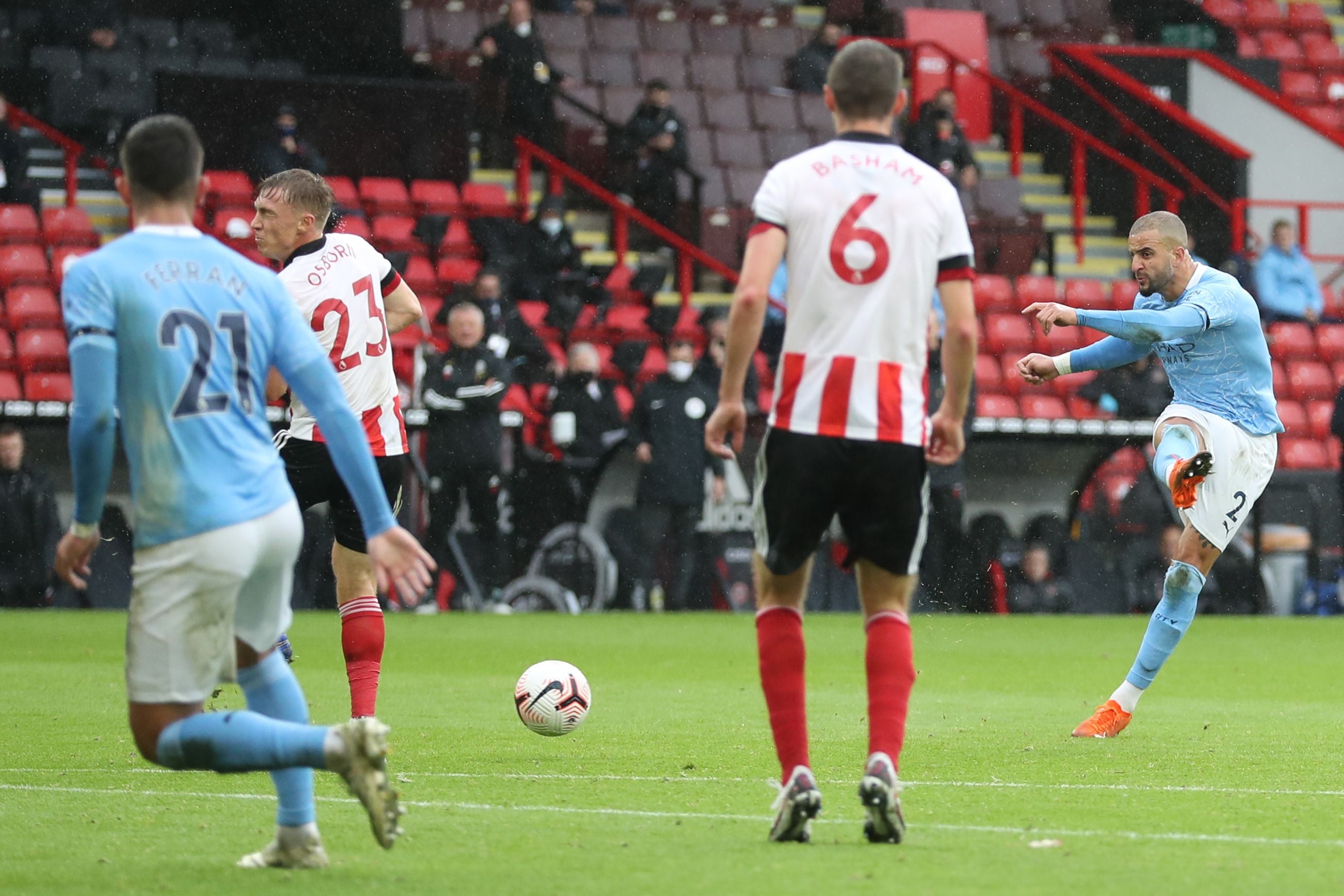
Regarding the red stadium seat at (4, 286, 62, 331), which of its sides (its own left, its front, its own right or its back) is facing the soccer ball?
front

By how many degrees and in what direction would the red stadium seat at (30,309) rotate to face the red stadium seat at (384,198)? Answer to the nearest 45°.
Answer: approximately 135° to its left

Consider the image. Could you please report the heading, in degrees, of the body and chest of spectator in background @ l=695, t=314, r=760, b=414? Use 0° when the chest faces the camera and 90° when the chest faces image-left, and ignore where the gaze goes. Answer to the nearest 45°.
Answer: approximately 0°

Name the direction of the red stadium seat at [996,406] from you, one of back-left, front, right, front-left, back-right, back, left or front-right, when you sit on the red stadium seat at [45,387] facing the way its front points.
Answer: left

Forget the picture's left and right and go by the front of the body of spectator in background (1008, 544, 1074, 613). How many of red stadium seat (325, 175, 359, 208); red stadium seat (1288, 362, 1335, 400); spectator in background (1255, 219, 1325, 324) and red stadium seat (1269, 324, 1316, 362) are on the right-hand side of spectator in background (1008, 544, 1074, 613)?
1

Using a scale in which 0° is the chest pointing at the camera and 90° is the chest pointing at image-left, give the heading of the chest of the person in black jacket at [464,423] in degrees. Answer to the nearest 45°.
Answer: approximately 0°

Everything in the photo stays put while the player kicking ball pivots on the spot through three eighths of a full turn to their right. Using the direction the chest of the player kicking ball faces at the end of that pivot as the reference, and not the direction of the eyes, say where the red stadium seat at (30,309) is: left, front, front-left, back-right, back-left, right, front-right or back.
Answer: front-left

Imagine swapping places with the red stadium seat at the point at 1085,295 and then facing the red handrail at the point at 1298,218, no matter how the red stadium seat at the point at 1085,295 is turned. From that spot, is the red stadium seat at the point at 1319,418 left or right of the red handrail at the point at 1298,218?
right

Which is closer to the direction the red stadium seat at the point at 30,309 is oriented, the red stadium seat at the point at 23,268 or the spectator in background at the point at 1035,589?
the spectator in background
